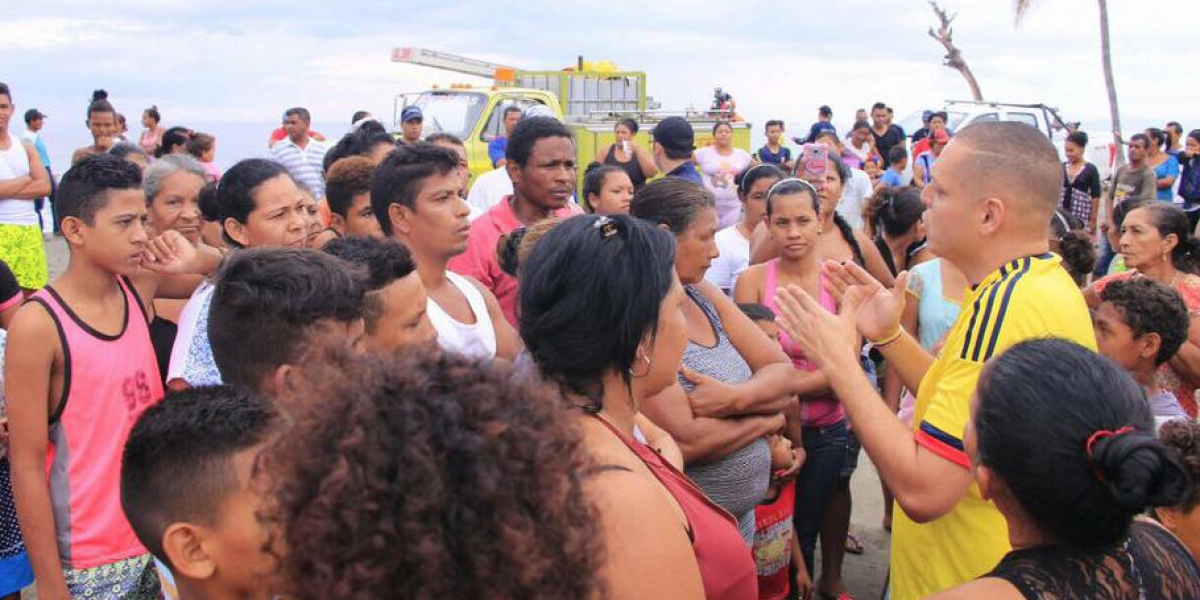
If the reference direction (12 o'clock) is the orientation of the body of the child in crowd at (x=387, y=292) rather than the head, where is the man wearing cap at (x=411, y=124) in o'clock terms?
The man wearing cap is roughly at 9 o'clock from the child in crowd.

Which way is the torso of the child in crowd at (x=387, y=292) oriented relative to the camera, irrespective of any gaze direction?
to the viewer's right

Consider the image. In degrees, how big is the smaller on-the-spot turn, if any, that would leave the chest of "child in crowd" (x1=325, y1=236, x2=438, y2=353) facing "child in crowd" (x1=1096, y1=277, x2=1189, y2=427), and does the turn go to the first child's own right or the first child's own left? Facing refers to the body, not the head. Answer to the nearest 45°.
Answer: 0° — they already face them

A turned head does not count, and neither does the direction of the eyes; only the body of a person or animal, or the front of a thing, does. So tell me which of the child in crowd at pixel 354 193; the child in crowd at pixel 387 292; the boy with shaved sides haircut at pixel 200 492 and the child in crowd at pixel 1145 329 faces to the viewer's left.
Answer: the child in crowd at pixel 1145 329

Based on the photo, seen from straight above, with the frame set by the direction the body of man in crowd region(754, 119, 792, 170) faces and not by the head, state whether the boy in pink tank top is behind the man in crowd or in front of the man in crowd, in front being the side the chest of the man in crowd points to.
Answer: in front

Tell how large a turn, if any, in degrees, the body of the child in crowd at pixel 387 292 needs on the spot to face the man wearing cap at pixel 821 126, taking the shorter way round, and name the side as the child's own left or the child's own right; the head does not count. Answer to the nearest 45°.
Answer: approximately 45° to the child's own left

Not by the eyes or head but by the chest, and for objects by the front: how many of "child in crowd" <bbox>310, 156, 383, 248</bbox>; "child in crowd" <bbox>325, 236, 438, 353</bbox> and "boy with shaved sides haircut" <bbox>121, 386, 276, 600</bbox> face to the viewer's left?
0

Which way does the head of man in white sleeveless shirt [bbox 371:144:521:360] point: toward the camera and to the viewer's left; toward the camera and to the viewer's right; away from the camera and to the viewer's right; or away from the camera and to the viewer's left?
toward the camera and to the viewer's right

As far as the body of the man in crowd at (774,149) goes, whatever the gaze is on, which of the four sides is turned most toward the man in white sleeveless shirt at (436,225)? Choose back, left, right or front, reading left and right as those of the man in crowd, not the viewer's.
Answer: front

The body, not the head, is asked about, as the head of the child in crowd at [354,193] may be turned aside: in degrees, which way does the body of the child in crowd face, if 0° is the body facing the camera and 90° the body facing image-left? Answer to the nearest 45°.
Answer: approximately 270°

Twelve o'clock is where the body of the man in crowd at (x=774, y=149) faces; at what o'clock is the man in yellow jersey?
The man in yellow jersey is roughly at 12 o'clock from the man in crowd.

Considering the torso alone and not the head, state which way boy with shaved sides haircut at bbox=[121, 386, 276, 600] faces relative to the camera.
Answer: to the viewer's right

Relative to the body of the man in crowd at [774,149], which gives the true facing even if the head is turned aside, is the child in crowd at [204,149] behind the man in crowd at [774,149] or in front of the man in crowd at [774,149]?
in front

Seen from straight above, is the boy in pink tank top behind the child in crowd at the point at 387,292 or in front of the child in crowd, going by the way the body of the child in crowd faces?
behind

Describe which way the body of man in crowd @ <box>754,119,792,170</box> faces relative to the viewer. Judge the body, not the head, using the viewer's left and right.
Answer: facing the viewer

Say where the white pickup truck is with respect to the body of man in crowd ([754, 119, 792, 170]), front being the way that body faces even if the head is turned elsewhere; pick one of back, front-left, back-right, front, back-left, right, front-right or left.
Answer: back-left
